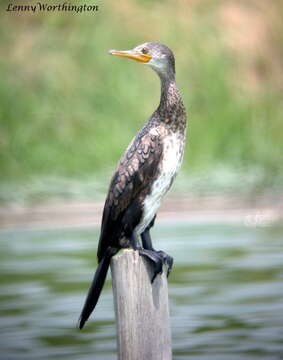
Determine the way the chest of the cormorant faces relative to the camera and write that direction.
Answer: to the viewer's right
